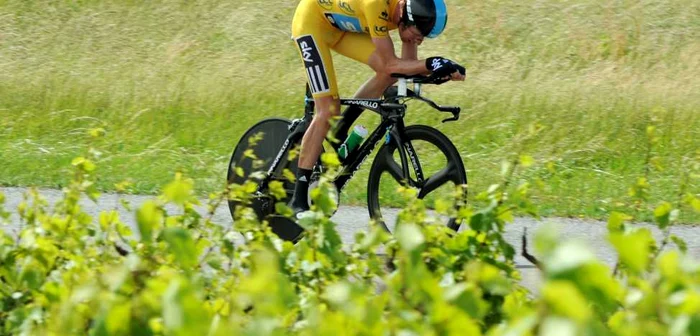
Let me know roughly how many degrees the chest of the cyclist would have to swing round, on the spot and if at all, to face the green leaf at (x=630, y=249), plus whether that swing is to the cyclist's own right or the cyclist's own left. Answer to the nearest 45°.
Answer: approximately 90° to the cyclist's own right

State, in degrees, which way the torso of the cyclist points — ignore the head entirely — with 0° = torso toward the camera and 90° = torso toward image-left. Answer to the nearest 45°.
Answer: approximately 270°

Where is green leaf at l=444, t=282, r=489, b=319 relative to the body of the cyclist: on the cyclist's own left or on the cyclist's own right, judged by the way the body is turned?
on the cyclist's own right

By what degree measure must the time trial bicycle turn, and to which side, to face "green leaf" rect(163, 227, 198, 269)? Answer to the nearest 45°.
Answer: approximately 90° to its right

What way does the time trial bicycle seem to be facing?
to the viewer's right

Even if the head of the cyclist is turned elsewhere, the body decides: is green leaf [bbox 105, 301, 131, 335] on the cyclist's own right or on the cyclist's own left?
on the cyclist's own right

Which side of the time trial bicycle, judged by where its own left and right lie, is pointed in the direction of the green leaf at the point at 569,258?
right

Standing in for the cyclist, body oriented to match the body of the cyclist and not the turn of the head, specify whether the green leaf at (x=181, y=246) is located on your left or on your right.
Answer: on your right
